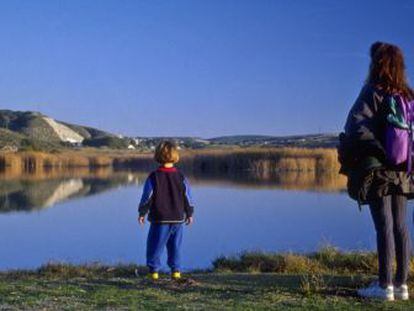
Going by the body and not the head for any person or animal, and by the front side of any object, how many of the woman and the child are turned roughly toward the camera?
0

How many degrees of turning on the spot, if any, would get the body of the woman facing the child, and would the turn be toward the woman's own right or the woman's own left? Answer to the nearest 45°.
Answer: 0° — they already face them

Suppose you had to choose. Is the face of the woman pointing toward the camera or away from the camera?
away from the camera

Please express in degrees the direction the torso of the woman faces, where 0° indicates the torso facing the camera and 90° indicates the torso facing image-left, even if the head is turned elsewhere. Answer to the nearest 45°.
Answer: approximately 135°

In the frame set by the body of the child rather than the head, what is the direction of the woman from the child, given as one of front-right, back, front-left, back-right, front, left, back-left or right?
back-right

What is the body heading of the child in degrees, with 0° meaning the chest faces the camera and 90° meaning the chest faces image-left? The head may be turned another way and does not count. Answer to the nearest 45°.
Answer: approximately 180°
